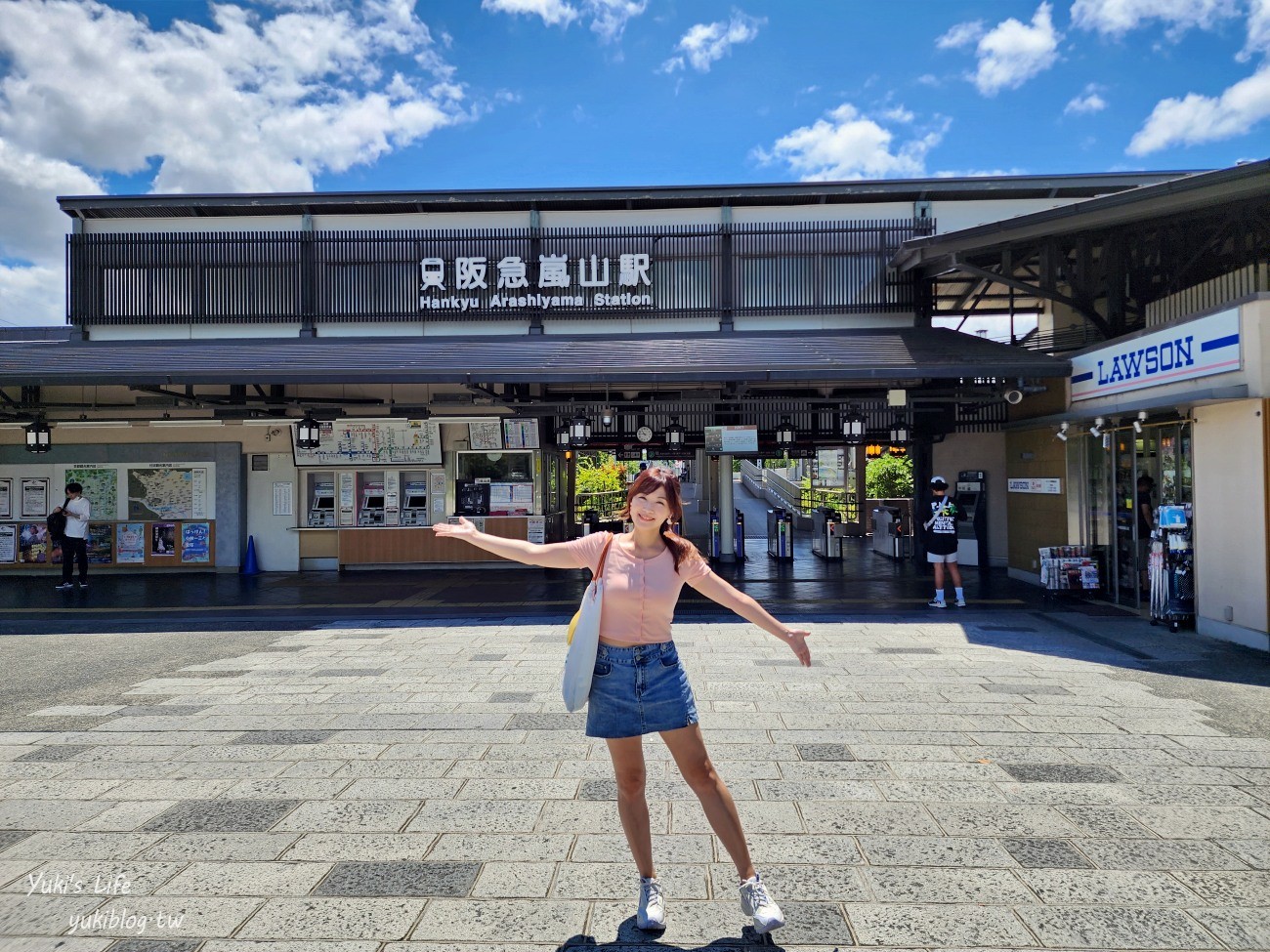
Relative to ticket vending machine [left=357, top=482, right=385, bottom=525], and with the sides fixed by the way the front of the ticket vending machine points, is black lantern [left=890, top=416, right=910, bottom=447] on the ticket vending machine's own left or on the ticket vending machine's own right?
on the ticket vending machine's own left

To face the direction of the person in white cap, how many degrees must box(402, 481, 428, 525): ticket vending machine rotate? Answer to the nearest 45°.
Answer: approximately 45° to its left

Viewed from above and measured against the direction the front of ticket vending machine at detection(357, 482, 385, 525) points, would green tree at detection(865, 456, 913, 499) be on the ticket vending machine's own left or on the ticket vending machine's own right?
on the ticket vending machine's own left

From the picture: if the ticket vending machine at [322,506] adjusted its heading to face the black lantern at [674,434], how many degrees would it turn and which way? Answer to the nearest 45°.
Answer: approximately 45° to its left

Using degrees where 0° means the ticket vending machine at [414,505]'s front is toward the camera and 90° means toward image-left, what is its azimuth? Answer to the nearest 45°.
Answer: approximately 0°

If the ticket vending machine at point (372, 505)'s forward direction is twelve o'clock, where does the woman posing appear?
The woman posing is roughly at 12 o'clock from the ticket vending machine.
